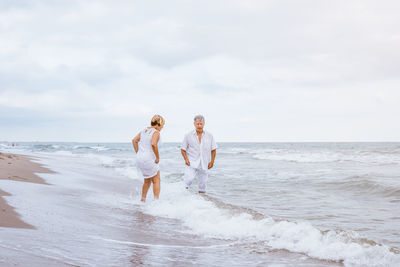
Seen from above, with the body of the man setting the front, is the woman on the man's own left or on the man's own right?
on the man's own right

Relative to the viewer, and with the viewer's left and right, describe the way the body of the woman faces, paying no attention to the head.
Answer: facing away from the viewer and to the right of the viewer

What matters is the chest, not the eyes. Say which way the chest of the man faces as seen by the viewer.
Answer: toward the camera

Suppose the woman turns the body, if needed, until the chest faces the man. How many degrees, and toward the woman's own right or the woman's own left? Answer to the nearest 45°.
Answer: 0° — they already face them

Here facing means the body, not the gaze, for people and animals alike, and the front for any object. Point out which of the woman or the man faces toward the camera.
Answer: the man

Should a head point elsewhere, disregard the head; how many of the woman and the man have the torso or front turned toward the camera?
1
